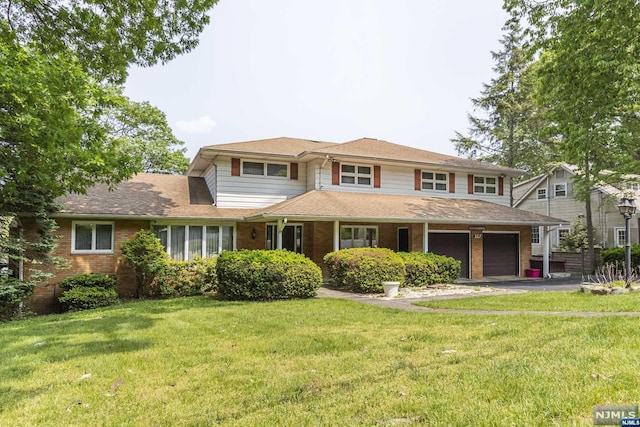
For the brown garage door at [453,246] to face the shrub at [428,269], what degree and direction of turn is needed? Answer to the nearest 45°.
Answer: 0° — it already faces it

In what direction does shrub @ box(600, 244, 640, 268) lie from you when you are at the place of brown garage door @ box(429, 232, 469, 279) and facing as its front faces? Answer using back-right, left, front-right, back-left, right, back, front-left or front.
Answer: back-left

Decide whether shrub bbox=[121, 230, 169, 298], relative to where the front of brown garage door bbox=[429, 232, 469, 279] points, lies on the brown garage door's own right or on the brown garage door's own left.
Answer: on the brown garage door's own right

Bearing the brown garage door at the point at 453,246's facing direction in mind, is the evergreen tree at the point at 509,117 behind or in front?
behind

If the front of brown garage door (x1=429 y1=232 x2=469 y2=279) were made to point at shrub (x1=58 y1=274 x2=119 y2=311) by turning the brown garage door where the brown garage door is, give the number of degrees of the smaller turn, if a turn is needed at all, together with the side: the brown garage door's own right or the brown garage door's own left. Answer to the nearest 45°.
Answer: approximately 45° to the brown garage door's own right

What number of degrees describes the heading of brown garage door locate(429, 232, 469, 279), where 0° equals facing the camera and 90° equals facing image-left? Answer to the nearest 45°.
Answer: approximately 0°

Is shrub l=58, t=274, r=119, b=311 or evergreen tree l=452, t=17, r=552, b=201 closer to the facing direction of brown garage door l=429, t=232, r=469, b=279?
the shrub

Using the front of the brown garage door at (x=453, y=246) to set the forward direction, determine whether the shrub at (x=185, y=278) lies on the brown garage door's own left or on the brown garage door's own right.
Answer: on the brown garage door's own right
